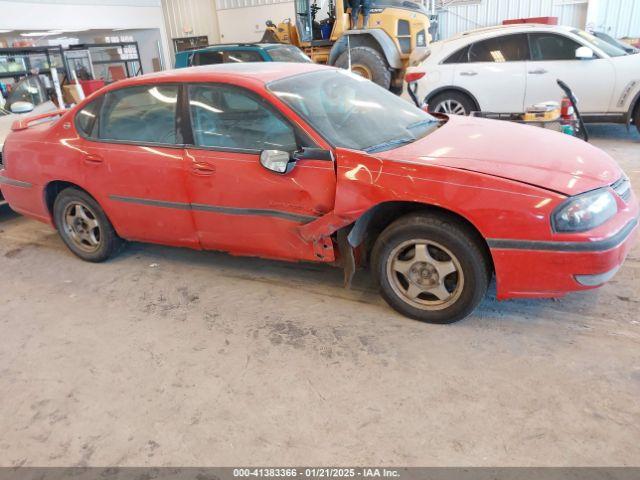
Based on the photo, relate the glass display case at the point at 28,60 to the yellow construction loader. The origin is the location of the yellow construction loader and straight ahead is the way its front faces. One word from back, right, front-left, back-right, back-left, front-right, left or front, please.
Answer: front-left

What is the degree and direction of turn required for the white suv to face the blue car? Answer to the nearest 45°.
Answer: approximately 180°

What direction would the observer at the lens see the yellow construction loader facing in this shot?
facing away from the viewer and to the left of the viewer

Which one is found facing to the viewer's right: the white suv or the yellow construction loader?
the white suv

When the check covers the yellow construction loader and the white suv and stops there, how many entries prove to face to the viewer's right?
1

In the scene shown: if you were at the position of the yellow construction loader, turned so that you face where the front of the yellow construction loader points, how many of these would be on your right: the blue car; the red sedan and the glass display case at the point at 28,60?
0

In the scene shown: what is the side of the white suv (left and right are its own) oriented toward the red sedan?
right

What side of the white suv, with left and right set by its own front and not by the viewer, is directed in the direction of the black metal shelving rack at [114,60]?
back

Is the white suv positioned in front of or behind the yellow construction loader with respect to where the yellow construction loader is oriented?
behind

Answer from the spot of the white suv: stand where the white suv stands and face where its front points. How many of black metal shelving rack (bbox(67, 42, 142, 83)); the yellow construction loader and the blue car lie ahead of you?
0

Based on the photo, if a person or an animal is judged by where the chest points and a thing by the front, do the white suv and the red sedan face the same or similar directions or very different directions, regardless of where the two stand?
same or similar directions

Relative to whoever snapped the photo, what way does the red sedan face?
facing the viewer and to the right of the viewer

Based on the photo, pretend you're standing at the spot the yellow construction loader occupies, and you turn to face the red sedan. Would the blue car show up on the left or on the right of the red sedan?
right

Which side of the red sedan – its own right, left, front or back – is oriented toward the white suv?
left

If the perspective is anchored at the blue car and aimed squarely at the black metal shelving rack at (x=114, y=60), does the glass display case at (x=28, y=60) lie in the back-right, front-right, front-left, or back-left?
front-left

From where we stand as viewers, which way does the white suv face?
facing to the right of the viewer

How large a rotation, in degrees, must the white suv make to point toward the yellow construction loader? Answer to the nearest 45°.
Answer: approximately 135° to its left
